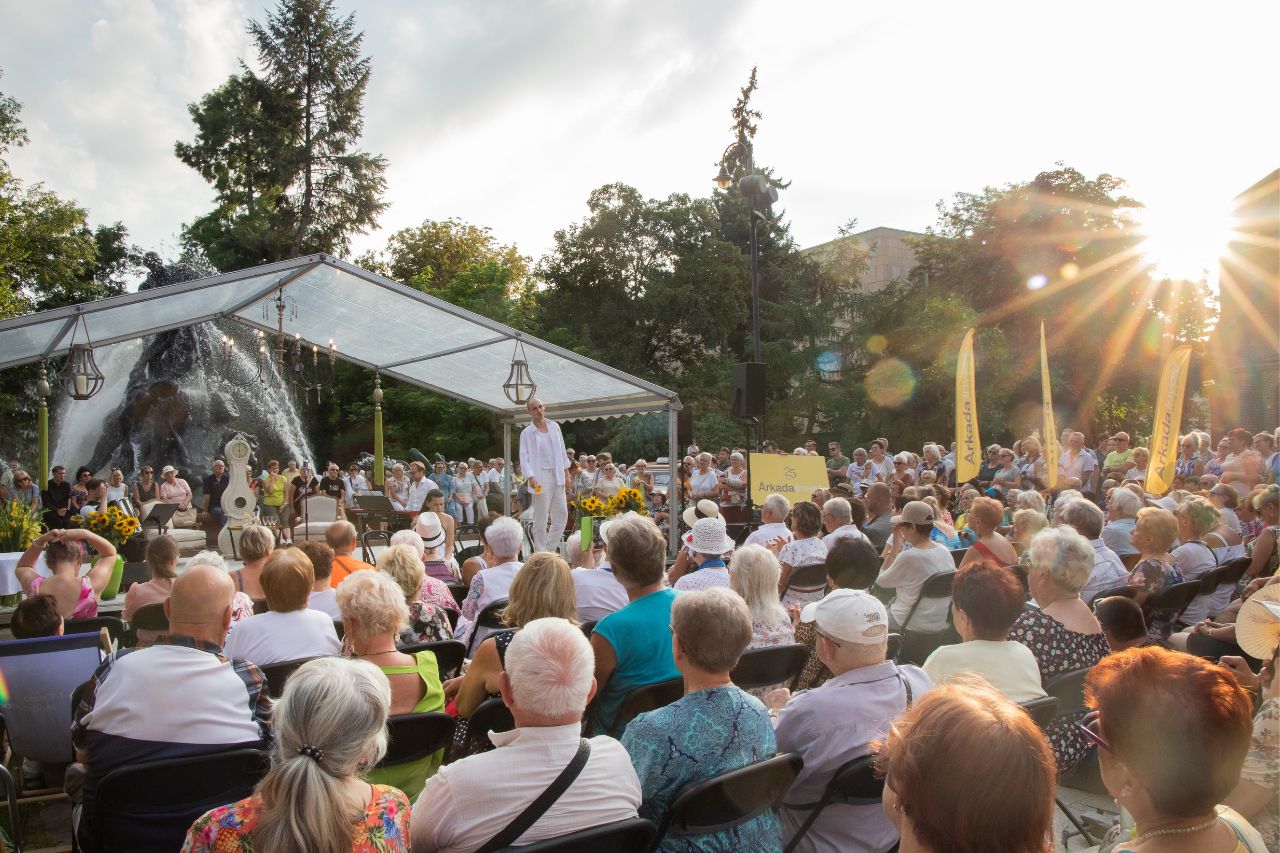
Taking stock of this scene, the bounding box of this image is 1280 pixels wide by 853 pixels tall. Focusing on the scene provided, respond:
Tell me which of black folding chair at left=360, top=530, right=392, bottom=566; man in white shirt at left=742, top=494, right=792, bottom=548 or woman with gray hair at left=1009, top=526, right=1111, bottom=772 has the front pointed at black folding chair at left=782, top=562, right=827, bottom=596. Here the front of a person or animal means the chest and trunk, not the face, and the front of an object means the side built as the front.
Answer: the woman with gray hair

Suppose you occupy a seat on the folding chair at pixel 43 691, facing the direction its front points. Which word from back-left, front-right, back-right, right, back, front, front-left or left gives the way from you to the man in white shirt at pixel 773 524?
right

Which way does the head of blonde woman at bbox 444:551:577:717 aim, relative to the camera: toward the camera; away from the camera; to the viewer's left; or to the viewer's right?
away from the camera

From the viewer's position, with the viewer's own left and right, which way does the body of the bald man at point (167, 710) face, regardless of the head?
facing away from the viewer

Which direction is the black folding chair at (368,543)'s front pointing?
away from the camera

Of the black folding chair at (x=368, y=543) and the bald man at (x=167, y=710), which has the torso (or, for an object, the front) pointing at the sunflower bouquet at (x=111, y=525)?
the bald man

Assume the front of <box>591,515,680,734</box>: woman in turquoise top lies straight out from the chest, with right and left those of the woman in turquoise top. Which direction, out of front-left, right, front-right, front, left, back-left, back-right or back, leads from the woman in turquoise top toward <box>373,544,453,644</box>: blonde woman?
front

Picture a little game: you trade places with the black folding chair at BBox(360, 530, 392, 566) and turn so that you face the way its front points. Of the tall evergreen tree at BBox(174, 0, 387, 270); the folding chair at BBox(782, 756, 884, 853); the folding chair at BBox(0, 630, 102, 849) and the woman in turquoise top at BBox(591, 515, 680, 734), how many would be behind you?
3

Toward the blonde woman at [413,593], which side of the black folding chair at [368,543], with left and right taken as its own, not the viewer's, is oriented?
back

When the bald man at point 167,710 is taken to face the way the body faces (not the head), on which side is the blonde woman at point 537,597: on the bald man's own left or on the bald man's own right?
on the bald man's own right

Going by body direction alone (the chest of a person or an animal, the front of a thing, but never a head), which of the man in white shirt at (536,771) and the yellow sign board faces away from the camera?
the man in white shirt

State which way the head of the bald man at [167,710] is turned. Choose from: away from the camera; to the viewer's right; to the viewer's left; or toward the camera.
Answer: away from the camera

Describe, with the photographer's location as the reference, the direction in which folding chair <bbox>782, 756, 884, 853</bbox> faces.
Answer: facing away from the viewer and to the left of the viewer

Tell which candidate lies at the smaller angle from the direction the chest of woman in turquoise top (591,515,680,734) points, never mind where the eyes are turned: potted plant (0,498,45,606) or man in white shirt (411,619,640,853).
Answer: the potted plant

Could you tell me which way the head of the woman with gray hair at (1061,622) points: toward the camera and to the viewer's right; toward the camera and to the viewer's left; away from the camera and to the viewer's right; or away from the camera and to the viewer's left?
away from the camera and to the viewer's left

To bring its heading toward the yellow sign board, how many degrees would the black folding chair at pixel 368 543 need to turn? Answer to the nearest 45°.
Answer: approximately 90° to its right

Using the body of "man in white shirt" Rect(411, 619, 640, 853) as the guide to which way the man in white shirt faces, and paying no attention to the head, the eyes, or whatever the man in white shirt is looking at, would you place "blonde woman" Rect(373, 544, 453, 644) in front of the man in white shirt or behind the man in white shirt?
in front
